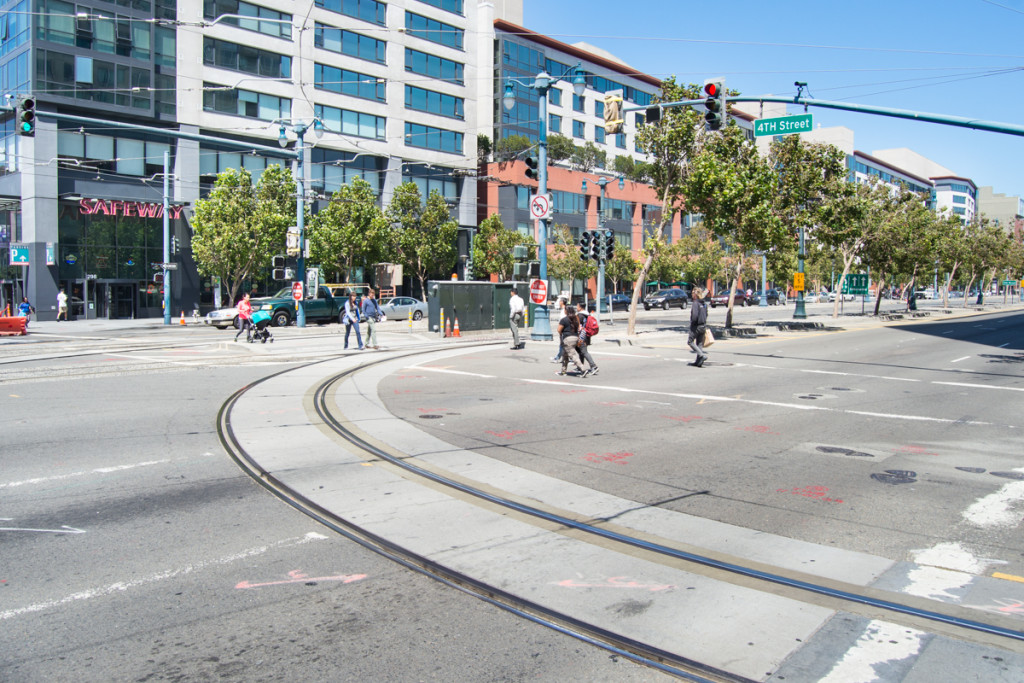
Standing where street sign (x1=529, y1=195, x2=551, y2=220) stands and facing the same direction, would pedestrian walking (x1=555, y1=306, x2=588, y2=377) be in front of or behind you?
in front

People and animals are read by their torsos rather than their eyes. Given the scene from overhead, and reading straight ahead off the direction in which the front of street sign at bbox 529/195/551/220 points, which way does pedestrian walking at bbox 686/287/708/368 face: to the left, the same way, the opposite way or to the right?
to the right

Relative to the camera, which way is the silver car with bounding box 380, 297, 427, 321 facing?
to the viewer's left

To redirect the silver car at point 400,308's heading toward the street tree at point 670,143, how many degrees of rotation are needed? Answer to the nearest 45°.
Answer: approximately 135° to its left

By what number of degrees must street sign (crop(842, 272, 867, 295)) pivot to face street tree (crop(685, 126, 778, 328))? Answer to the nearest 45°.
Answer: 0° — it already faces it

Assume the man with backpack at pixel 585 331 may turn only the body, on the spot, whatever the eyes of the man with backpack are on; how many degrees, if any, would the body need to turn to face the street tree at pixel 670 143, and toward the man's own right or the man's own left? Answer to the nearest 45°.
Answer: approximately 90° to the man's own right
